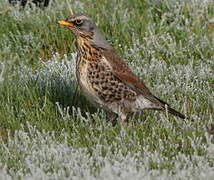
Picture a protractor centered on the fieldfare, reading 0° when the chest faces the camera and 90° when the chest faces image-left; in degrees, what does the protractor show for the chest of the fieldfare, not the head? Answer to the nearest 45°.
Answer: approximately 90°
